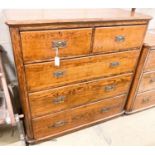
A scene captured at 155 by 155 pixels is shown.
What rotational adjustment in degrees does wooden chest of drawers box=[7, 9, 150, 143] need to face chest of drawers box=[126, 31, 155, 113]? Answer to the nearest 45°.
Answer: approximately 90° to its left

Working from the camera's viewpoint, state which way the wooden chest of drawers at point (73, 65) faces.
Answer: facing the viewer and to the right of the viewer
